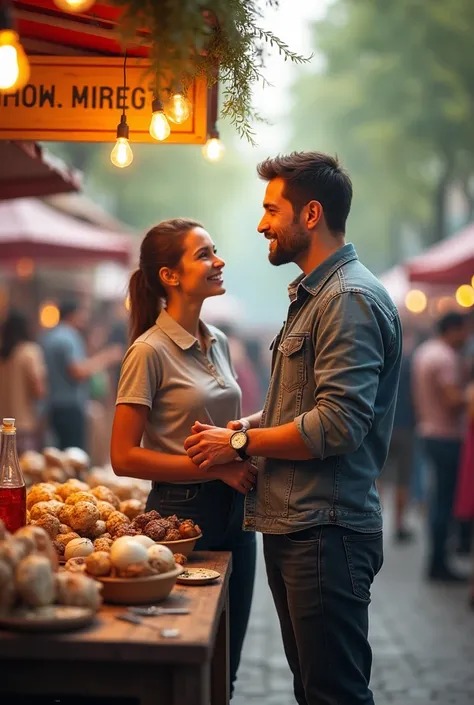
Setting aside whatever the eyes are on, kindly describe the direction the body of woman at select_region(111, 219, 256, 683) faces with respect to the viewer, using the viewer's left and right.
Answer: facing the viewer and to the right of the viewer

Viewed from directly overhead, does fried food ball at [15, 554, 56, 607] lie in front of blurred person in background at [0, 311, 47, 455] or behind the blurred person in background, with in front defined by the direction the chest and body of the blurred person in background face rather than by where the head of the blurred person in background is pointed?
behind

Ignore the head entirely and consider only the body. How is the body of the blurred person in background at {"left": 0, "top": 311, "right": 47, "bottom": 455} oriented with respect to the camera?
away from the camera

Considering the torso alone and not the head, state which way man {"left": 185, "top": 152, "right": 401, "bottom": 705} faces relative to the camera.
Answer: to the viewer's left

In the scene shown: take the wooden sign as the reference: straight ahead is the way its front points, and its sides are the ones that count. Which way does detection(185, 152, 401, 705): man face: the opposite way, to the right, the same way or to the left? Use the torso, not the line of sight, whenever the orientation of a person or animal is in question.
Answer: to the right

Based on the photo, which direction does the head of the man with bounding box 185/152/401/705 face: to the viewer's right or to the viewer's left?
to the viewer's left

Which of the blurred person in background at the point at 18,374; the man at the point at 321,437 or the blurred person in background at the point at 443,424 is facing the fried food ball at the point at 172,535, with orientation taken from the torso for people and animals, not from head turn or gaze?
the man

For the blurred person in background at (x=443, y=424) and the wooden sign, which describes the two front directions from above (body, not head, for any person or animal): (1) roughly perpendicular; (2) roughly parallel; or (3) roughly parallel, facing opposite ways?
roughly perpendicular

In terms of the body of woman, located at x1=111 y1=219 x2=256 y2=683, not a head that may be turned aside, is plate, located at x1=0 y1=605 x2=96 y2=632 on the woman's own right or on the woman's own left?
on the woman's own right

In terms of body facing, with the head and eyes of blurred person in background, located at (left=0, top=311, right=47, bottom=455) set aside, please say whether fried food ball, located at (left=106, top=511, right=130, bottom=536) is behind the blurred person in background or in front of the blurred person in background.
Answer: behind
